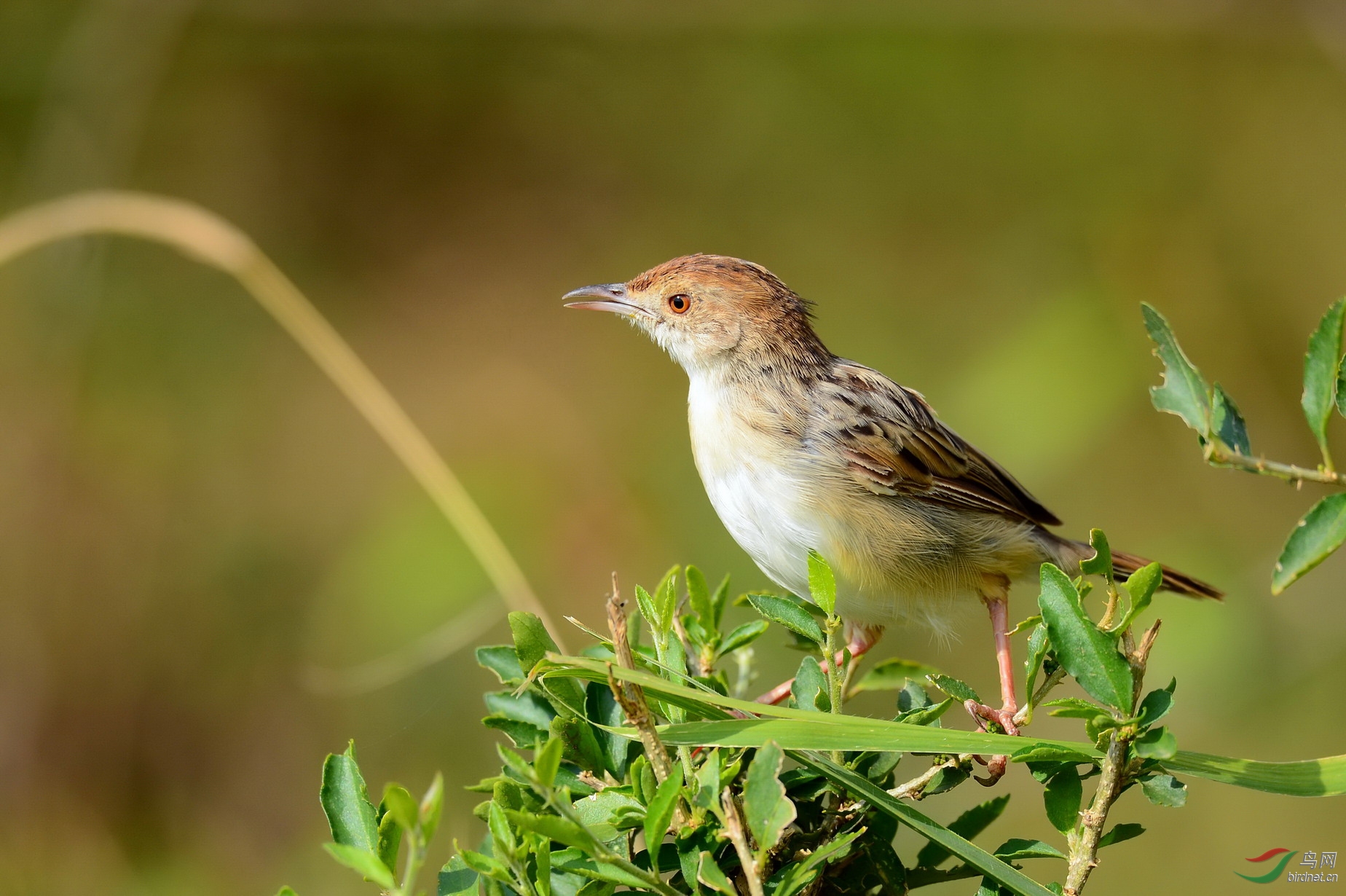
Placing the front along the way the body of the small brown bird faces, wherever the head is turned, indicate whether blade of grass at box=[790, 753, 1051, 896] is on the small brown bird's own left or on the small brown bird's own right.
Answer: on the small brown bird's own left

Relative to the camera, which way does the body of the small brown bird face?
to the viewer's left
